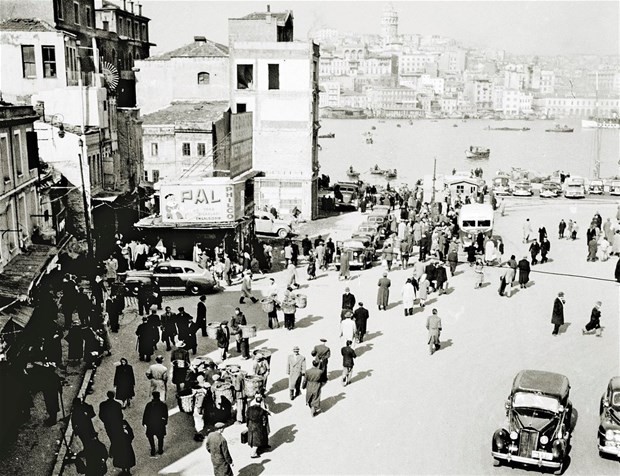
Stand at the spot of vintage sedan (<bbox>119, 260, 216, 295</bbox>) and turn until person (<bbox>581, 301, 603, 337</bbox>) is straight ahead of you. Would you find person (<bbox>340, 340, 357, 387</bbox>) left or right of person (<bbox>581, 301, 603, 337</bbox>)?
right

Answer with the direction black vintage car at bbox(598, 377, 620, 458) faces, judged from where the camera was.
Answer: facing the viewer

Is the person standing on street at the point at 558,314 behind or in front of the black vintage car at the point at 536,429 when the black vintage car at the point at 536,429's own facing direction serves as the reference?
behind

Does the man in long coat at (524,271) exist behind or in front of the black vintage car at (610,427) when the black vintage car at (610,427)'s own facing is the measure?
behind

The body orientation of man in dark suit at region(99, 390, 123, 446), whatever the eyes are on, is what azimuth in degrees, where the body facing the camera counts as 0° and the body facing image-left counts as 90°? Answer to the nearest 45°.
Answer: approximately 180°

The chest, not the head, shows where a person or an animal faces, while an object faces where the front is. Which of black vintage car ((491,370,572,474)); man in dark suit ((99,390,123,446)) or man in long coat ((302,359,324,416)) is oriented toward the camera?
the black vintage car

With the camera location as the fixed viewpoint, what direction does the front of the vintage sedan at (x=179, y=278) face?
facing to the left of the viewer

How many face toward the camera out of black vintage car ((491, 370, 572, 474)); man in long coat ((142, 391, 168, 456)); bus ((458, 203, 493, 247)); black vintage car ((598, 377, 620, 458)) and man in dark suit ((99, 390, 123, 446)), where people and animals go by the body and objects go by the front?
3

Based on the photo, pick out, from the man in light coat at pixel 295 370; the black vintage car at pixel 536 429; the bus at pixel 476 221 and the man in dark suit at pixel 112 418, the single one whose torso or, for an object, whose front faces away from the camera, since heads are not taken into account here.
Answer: the man in dark suit

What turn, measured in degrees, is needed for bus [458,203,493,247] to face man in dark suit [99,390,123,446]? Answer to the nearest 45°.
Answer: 0° — it already faces them

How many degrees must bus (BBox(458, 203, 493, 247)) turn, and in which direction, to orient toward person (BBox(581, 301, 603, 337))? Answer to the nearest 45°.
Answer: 0° — it already faces them

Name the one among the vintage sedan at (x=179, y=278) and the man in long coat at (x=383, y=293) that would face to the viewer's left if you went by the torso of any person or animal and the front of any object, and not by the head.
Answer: the vintage sedan
